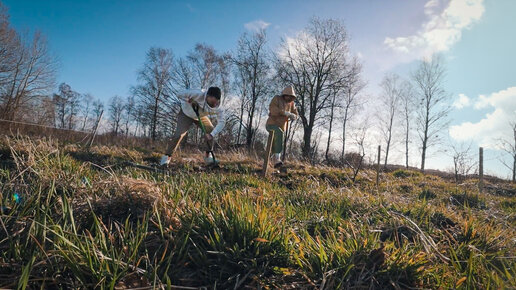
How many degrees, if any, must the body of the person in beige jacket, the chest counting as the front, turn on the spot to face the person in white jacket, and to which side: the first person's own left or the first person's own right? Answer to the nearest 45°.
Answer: approximately 90° to the first person's own right
